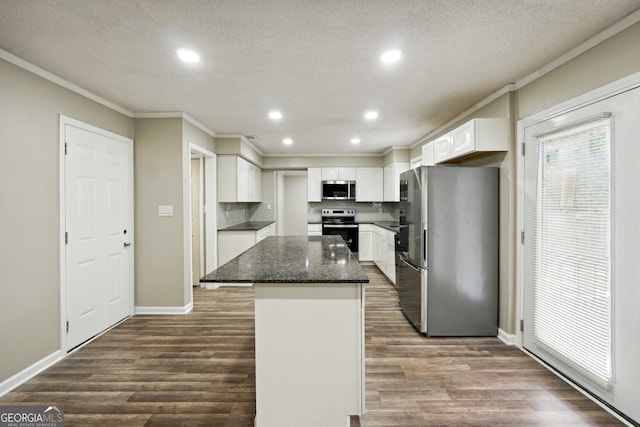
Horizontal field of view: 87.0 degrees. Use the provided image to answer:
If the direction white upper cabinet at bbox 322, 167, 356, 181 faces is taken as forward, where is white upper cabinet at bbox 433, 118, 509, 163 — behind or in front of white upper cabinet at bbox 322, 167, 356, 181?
in front

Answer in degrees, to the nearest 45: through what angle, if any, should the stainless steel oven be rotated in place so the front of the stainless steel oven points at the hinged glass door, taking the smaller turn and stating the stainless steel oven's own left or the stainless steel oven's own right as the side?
0° — it already faces it

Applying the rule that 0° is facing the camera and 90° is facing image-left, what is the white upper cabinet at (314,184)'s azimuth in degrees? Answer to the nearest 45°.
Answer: approximately 0°

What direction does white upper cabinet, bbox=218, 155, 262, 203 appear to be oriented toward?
to the viewer's right

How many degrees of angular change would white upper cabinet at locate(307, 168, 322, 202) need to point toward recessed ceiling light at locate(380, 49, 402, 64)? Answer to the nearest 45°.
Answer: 0° — it already faces it

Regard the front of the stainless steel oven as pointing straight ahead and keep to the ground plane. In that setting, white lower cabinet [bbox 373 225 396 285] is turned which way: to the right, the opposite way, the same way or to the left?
to the right

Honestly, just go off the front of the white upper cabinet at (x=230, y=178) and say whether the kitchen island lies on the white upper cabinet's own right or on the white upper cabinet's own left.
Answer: on the white upper cabinet's own right

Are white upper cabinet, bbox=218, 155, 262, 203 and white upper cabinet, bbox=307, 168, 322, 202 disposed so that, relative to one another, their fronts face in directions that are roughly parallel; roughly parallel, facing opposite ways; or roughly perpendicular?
roughly perpendicular

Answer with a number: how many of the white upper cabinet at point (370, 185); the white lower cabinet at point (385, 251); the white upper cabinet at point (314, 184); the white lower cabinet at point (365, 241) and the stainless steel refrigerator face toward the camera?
3

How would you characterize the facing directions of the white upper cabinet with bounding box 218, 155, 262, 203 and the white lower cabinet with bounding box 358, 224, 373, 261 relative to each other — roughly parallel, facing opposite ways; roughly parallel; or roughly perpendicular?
roughly perpendicular

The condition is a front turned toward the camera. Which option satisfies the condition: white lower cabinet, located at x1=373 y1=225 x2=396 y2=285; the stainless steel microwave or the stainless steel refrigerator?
the stainless steel microwave

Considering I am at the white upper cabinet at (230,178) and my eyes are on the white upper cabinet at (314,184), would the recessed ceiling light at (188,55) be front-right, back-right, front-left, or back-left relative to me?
back-right

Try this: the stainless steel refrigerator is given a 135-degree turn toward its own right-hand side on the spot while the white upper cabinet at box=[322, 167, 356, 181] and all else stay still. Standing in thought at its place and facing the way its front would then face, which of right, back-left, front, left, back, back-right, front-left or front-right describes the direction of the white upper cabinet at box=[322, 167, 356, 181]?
left
